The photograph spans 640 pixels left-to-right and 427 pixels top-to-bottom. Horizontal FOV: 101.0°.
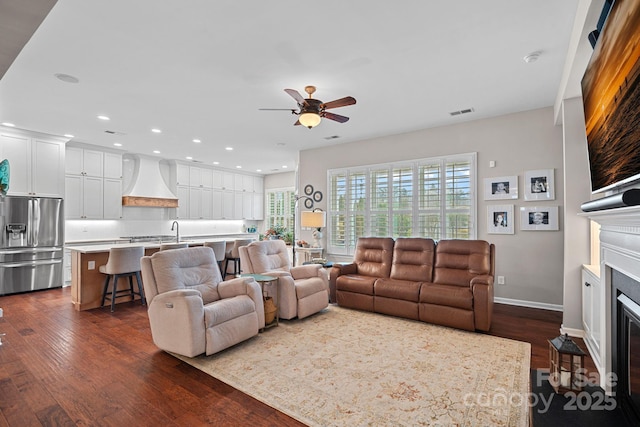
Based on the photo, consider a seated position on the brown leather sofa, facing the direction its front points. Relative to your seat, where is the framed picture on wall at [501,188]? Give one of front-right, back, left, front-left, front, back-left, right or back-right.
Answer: back

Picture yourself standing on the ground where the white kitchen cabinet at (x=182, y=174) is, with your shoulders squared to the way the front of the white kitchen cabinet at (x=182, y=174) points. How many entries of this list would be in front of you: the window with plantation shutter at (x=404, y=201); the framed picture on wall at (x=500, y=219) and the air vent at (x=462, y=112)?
3

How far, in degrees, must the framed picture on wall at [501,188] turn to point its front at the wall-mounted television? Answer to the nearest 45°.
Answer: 0° — it already faces it

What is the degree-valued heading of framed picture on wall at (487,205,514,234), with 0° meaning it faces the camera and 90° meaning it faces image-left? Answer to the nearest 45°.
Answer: approximately 0°

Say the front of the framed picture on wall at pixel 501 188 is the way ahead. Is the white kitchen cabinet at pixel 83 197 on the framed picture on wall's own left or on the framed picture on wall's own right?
on the framed picture on wall's own right

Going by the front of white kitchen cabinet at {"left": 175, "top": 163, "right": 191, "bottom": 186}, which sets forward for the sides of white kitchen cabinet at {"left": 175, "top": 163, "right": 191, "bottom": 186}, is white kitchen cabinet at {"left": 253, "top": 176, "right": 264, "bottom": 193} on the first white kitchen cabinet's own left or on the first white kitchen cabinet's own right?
on the first white kitchen cabinet's own left

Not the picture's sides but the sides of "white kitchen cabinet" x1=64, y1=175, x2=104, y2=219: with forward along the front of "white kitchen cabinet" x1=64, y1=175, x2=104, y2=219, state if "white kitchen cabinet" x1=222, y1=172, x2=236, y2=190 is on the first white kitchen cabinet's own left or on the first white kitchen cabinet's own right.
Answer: on the first white kitchen cabinet's own left

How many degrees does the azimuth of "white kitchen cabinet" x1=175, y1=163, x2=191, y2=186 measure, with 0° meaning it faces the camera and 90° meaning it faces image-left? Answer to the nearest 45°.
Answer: approximately 315°

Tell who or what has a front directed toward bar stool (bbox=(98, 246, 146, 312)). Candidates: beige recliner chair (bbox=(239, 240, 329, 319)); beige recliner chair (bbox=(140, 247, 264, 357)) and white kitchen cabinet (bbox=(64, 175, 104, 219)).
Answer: the white kitchen cabinet

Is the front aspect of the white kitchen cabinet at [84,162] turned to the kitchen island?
yes

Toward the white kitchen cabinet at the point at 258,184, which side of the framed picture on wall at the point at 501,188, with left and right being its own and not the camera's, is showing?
right

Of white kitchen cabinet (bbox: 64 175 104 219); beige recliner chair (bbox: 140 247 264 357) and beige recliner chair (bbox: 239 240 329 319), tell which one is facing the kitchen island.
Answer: the white kitchen cabinet

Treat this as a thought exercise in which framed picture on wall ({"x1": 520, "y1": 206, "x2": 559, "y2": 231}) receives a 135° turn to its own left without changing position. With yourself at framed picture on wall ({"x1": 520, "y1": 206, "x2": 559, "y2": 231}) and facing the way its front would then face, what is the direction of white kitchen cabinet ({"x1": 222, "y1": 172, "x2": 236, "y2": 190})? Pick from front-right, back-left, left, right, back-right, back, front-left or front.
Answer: back-left
